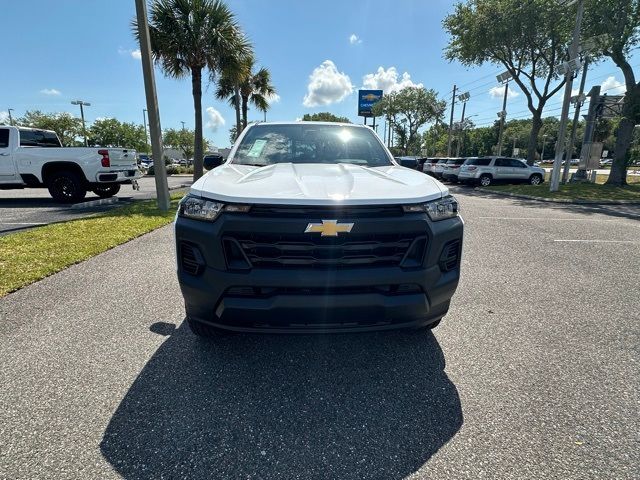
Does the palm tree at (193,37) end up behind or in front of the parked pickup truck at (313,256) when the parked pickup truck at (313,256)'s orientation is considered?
behind

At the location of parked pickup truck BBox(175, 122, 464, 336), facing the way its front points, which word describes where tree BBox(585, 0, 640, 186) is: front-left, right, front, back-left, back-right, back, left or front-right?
back-left

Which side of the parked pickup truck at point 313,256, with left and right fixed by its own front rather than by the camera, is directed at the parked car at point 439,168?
back

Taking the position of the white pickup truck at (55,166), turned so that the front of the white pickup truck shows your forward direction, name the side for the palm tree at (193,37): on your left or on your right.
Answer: on your right

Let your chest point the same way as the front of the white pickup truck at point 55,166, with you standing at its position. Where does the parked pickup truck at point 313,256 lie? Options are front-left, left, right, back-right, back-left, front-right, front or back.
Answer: back-left

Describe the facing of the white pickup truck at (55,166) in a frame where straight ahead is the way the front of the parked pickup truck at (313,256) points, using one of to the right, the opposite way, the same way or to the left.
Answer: to the right

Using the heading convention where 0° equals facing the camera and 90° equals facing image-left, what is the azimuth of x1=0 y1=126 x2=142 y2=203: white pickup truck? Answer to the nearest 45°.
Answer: approximately 135°

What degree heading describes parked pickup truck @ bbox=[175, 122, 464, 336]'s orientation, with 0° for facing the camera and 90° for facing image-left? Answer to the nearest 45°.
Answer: approximately 0°

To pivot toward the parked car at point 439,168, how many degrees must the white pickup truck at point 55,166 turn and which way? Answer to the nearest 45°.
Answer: approximately 135° to its right

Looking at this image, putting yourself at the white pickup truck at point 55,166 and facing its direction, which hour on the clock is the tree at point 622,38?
The tree is roughly at 5 o'clock from the white pickup truck.

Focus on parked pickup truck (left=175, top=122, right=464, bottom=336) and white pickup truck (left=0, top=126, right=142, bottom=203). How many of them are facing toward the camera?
1
